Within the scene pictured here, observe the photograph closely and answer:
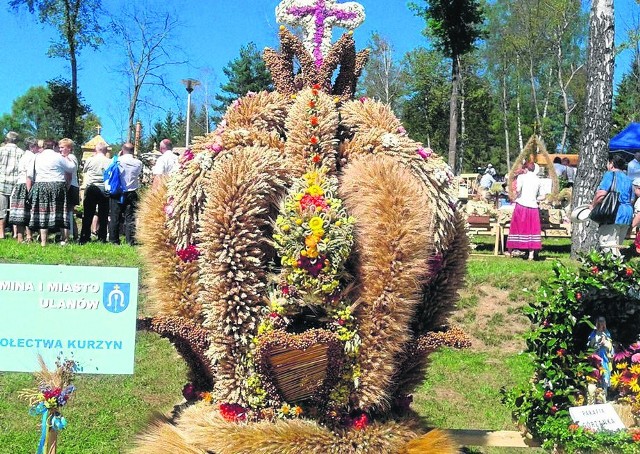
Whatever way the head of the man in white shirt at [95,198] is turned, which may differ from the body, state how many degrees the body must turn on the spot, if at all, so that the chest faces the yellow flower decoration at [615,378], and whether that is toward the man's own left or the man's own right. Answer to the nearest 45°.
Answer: approximately 180°

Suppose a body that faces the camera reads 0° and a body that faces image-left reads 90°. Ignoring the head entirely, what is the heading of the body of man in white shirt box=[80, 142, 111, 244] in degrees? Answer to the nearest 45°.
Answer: approximately 180°

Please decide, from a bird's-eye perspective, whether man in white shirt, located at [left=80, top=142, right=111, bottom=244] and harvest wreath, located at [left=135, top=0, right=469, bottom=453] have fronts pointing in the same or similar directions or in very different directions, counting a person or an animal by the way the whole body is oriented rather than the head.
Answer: very different directions

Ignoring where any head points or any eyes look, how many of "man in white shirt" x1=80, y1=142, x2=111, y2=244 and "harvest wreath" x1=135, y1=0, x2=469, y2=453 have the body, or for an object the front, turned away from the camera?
1

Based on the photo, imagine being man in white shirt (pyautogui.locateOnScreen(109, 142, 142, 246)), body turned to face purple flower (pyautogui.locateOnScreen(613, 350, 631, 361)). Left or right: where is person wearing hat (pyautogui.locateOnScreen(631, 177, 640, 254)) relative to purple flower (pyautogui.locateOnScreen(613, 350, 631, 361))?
left

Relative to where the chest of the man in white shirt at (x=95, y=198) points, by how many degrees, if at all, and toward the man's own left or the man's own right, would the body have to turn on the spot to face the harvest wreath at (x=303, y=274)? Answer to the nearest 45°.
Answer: approximately 180°

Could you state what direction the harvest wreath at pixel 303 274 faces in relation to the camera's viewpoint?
facing the viewer

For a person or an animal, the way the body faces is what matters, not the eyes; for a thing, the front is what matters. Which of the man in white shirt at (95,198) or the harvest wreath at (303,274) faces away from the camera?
the man in white shirt

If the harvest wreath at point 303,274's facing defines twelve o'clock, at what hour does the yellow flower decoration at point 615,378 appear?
The yellow flower decoration is roughly at 8 o'clock from the harvest wreath.

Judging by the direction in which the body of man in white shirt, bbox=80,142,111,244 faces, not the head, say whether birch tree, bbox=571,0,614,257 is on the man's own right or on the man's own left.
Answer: on the man's own right

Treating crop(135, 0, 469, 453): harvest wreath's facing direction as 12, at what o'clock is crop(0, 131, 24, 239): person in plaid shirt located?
The person in plaid shirt is roughly at 5 o'clock from the harvest wreath.

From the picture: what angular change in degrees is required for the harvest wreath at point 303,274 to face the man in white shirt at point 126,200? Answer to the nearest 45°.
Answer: approximately 180°
